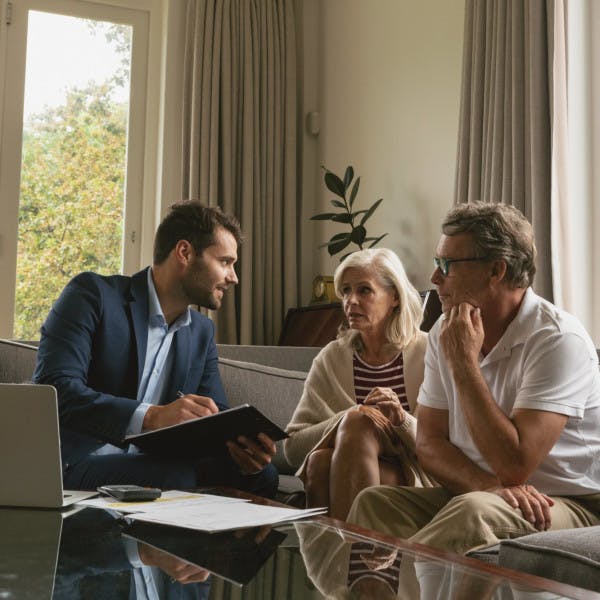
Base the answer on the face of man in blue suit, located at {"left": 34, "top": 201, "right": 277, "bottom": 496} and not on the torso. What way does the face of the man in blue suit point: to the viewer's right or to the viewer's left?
to the viewer's right

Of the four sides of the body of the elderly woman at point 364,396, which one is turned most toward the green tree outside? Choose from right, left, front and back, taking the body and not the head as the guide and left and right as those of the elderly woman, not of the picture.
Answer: right

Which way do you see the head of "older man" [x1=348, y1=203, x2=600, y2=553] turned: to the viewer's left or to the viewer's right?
to the viewer's left

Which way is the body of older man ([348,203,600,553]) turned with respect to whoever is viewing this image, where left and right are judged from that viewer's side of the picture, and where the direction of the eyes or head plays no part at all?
facing the viewer and to the left of the viewer

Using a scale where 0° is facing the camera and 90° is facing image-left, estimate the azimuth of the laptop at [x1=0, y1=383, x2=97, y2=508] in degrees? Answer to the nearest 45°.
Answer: approximately 225°

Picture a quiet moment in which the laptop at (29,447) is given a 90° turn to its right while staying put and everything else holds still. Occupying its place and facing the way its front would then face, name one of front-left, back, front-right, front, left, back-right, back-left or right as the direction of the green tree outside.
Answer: back-left

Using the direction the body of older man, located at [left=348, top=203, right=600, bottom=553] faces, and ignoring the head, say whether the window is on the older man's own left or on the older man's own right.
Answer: on the older man's own right

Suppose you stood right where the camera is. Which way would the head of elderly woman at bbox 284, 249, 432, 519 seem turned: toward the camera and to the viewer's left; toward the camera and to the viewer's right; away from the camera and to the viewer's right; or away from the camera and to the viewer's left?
toward the camera and to the viewer's left

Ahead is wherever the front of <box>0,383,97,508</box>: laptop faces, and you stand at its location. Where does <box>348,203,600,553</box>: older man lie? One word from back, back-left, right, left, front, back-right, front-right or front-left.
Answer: front-right

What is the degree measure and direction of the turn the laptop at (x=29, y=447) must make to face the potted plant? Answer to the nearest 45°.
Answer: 0° — it already faces it

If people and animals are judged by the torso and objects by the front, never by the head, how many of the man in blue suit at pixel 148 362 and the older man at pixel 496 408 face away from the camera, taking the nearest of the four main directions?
0

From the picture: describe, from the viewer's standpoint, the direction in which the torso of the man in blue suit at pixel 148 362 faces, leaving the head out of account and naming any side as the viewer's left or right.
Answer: facing the viewer and to the right of the viewer

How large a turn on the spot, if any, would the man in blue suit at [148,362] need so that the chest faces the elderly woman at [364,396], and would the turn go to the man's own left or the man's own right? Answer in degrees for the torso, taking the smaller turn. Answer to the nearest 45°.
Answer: approximately 45° to the man's own left

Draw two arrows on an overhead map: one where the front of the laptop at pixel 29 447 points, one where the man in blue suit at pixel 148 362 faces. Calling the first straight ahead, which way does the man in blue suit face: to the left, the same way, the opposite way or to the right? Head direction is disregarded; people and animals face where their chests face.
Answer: to the right

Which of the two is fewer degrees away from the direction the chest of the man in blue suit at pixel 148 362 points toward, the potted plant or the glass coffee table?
the glass coffee table

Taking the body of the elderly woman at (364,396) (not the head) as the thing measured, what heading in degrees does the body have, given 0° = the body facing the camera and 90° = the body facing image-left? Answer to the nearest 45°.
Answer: approximately 45°
